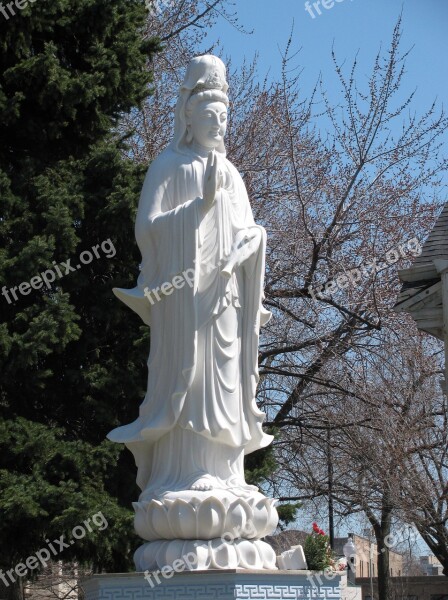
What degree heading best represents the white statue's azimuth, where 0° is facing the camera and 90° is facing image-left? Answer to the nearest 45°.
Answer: approximately 315°

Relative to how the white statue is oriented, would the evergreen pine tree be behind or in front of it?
behind
